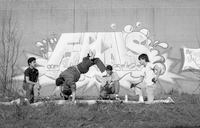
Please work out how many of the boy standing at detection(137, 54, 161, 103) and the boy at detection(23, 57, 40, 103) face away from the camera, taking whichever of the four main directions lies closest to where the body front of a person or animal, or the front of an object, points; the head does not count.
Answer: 0

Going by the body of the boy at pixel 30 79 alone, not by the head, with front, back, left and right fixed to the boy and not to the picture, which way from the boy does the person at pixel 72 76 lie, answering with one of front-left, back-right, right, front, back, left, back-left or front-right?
front-left

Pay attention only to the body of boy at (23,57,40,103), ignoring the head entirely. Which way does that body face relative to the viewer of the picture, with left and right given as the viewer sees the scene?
facing the viewer and to the right of the viewer

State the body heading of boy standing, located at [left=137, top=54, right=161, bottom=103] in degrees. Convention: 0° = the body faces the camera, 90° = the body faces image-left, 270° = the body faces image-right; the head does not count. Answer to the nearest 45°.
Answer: approximately 45°

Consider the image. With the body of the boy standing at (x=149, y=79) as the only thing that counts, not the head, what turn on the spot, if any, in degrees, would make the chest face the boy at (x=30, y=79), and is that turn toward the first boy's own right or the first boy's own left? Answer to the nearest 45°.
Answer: approximately 45° to the first boy's own right
